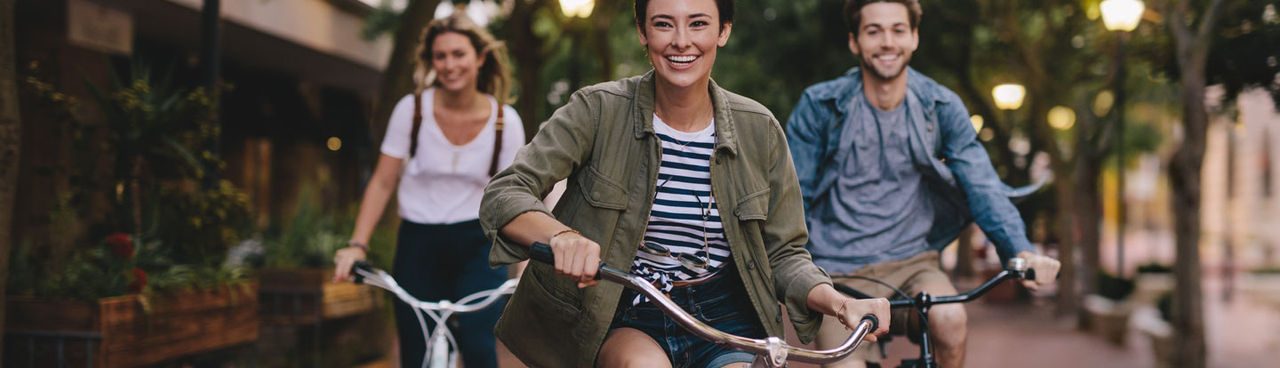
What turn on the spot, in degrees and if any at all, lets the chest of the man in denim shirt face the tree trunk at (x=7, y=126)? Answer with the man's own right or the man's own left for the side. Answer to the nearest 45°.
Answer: approximately 90° to the man's own right

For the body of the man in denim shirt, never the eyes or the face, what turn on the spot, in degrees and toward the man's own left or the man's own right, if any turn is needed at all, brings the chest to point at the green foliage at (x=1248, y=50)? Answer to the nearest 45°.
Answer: approximately 135° to the man's own left

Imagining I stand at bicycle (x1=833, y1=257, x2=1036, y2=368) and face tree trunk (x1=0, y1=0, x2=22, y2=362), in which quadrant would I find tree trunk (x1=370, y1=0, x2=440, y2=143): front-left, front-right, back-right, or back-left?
front-right

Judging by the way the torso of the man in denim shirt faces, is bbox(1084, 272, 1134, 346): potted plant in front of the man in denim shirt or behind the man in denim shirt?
behind

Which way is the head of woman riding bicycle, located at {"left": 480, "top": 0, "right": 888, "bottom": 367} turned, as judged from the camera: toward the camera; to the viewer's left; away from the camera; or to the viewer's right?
toward the camera

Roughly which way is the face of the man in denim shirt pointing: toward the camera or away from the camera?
toward the camera

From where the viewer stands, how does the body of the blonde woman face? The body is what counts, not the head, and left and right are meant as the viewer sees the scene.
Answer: facing the viewer

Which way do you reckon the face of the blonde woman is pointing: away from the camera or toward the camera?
toward the camera

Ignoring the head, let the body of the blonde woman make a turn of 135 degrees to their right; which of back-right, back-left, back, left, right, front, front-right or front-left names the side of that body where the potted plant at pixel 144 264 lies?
front

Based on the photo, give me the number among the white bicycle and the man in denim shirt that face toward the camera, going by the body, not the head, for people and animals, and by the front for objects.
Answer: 2

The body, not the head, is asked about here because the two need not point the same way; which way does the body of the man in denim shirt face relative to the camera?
toward the camera
